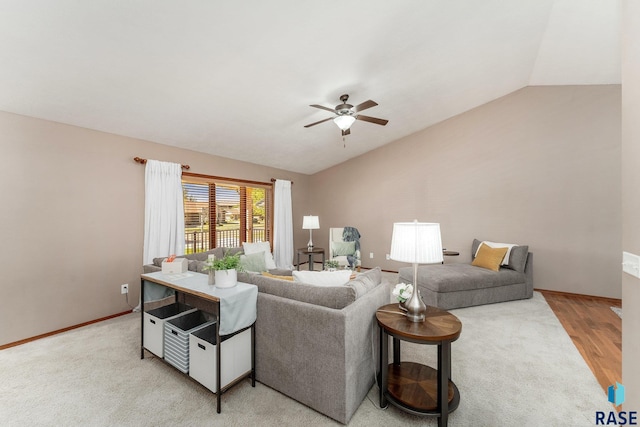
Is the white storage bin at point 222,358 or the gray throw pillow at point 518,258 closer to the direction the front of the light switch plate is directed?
the white storage bin

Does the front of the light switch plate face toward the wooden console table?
yes

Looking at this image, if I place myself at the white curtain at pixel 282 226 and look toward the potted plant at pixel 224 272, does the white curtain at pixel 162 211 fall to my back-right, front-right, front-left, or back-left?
front-right

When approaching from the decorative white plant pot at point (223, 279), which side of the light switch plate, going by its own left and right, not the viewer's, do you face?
front

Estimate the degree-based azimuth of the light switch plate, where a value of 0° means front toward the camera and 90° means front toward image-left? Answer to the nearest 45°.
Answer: approximately 45°

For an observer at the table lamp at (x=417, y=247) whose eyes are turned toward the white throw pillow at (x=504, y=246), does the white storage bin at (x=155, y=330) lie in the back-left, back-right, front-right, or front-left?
back-left

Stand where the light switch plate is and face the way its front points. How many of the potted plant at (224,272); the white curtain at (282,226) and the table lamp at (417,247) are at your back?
0

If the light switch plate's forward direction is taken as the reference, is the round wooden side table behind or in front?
in front

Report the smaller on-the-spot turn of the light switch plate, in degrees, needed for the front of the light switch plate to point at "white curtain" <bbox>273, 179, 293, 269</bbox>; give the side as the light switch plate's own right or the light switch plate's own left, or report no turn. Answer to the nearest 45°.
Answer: approximately 45° to the light switch plate's own right

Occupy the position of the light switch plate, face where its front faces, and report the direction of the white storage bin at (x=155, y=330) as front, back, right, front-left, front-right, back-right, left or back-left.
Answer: front

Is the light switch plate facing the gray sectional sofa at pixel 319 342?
yes

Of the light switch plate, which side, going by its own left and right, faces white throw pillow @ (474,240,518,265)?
right

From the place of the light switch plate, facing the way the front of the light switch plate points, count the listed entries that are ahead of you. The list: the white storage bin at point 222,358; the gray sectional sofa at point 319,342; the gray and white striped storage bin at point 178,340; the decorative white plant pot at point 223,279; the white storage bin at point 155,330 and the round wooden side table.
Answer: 6

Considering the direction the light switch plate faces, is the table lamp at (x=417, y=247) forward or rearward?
forward

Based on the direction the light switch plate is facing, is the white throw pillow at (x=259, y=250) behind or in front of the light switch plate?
in front

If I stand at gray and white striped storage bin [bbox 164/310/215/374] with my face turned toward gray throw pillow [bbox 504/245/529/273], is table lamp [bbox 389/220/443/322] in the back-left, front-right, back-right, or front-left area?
front-right

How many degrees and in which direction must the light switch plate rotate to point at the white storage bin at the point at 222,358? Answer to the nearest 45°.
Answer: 0° — it already faces it

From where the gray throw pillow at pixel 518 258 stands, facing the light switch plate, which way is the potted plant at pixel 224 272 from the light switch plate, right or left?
right
